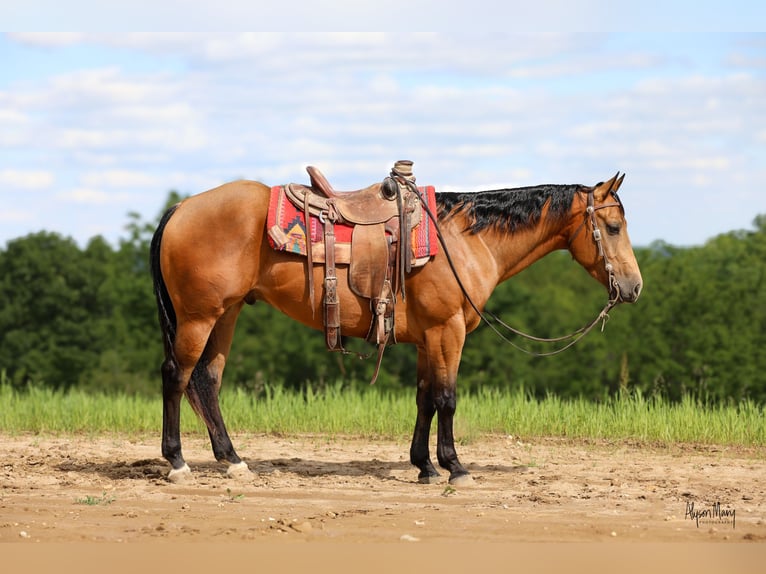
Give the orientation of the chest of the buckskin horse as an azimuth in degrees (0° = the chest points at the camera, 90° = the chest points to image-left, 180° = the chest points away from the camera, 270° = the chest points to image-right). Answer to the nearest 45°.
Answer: approximately 270°
